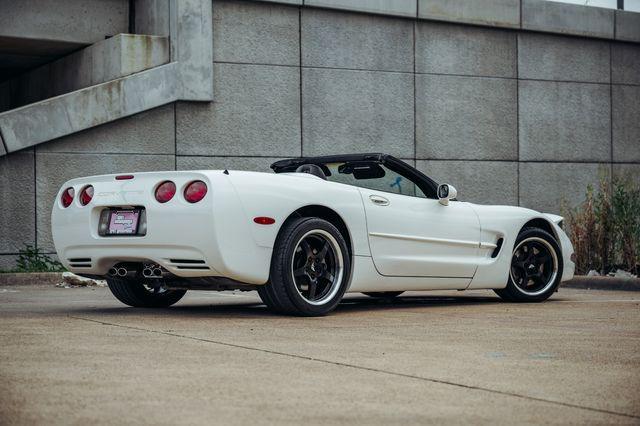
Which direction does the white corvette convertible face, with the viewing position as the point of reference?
facing away from the viewer and to the right of the viewer

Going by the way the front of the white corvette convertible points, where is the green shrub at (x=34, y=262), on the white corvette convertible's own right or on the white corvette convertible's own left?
on the white corvette convertible's own left
